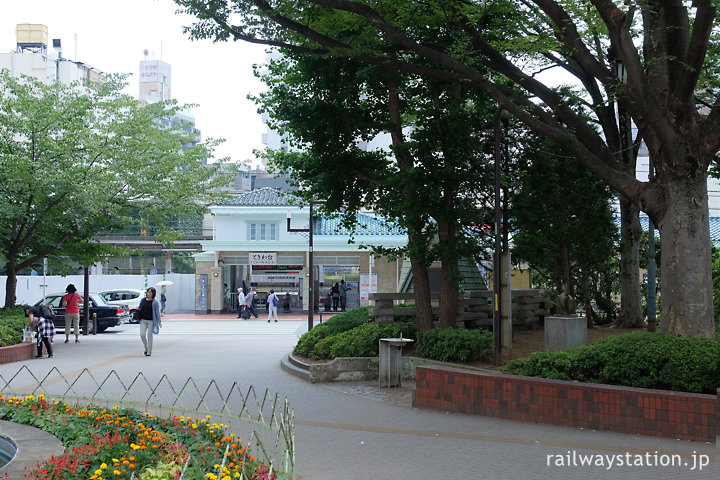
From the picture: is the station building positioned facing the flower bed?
yes

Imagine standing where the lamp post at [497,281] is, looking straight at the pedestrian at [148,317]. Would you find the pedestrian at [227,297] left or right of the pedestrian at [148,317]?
right

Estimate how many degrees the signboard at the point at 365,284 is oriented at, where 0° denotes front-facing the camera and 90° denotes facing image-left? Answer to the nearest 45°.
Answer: approximately 0°

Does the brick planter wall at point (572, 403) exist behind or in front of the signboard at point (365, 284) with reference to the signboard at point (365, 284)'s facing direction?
in front

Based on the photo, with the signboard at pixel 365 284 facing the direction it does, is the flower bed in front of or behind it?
in front

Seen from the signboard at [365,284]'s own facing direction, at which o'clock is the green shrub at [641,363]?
The green shrub is roughly at 12 o'clock from the signboard.

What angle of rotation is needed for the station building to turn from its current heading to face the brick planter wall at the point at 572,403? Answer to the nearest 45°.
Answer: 0° — it already faces it

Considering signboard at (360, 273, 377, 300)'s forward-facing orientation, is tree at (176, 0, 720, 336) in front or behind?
in front

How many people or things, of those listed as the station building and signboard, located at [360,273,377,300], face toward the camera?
2
